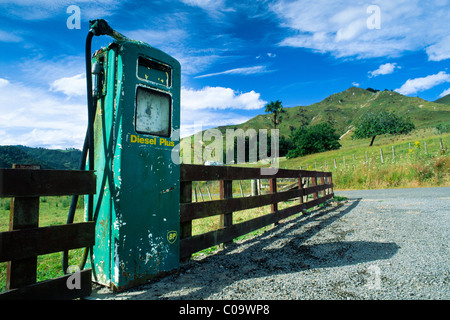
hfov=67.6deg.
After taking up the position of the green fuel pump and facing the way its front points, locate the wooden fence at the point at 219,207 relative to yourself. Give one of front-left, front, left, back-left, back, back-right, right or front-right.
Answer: left

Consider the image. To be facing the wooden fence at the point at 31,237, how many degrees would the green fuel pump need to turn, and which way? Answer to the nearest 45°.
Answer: approximately 90° to its right
